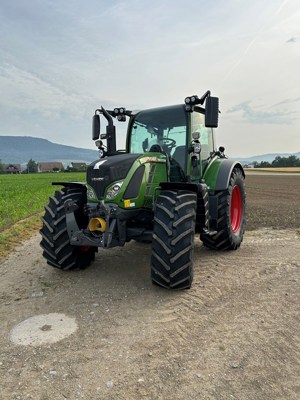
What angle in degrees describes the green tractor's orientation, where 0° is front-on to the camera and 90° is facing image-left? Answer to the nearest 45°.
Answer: approximately 45°
